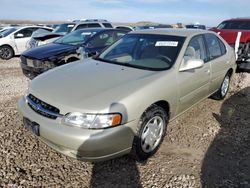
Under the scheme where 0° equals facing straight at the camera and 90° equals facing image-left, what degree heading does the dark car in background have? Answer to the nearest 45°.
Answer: approximately 45°

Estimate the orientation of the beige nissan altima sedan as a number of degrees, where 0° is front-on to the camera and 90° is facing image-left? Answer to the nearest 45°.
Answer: approximately 45°

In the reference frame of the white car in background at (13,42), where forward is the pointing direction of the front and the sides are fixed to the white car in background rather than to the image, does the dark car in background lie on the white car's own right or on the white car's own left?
on the white car's own left

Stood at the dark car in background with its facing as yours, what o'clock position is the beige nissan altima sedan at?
The beige nissan altima sedan is roughly at 10 o'clock from the dark car in background.

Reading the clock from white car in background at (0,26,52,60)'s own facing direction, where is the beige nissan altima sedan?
The beige nissan altima sedan is roughly at 10 o'clock from the white car in background.

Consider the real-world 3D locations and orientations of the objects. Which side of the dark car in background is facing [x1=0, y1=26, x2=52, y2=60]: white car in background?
right

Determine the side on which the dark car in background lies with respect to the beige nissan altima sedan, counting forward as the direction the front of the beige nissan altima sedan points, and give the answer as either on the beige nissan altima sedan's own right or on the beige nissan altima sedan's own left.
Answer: on the beige nissan altima sedan's own right
